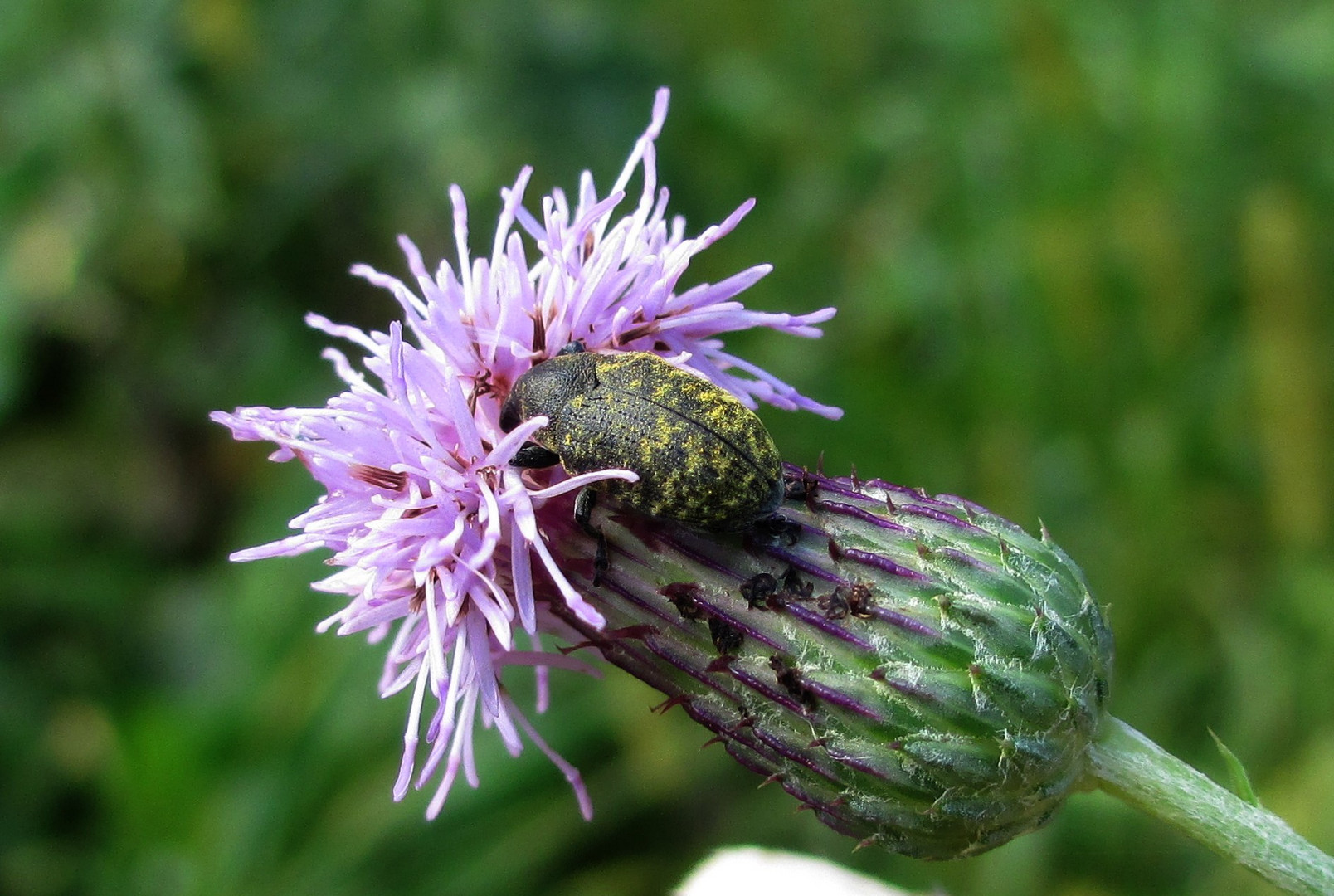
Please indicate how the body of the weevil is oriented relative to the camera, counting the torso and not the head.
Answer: to the viewer's left
